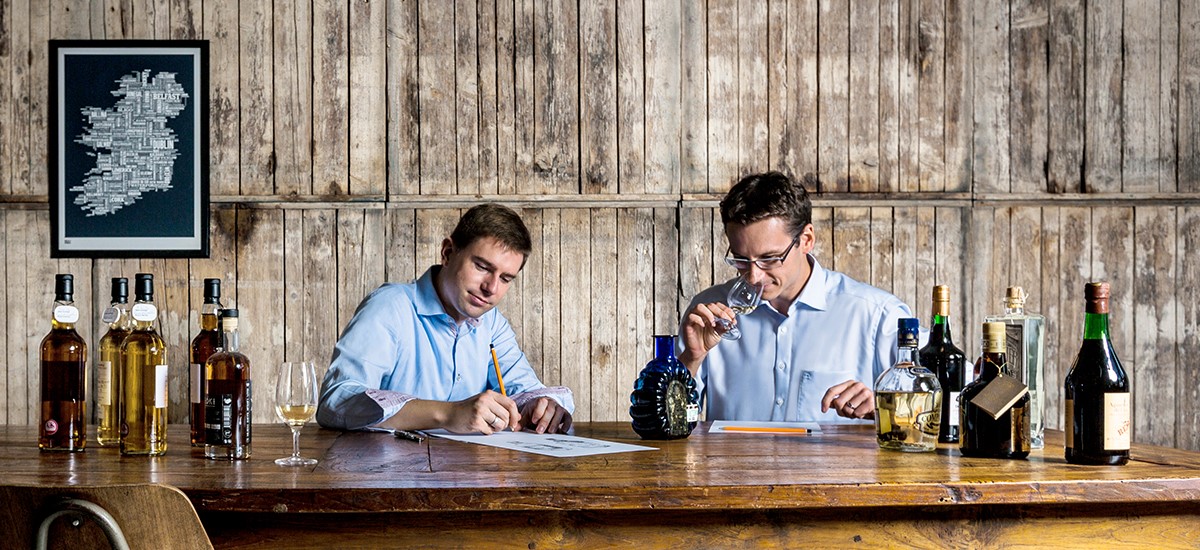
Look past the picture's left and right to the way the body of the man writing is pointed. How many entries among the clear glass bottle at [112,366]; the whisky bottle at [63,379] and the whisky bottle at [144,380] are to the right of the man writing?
3

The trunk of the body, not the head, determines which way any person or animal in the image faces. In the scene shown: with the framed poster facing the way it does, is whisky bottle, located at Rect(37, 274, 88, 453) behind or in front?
in front

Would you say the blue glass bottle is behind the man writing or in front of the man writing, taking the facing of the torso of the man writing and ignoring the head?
in front

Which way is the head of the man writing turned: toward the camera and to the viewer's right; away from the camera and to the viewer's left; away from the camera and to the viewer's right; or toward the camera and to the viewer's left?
toward the camera and to the viewer's right

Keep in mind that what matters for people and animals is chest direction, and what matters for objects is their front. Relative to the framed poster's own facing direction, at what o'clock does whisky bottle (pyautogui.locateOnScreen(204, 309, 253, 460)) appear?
The whisky bottle is roughly at 12 o'clock from the framed poster.

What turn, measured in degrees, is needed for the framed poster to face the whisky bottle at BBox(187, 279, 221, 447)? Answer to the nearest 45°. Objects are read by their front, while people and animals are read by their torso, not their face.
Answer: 0° — it already faces it

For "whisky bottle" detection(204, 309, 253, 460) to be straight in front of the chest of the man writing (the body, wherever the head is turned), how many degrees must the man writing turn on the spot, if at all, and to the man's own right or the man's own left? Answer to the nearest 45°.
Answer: approximately 90° to the man's own right

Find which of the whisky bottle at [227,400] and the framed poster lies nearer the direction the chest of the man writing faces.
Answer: the whisky bottle

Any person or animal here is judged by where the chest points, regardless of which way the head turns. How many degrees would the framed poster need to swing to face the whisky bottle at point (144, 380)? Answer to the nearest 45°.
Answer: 0° — it already faces it

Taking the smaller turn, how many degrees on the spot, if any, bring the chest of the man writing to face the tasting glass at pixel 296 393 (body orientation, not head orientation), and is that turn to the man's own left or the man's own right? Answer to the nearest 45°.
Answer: approximately 45° to the man's own right

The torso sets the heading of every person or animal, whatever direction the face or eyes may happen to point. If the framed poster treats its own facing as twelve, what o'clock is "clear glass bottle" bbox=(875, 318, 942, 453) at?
The clear glass bottle is roughly at 11 o'clock from the framed poster.

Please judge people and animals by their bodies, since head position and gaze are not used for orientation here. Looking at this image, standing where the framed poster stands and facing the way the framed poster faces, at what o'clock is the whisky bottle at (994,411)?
The whisky bottle is roughly at 11 o'clock from the framed poster.

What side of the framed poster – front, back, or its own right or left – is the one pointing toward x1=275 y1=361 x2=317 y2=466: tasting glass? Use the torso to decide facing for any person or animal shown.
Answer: front

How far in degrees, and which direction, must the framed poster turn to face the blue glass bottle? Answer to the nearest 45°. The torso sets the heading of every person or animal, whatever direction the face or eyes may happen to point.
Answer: approximately 45° to its left

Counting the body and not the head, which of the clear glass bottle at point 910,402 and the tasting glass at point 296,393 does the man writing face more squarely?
the clear glass bottle

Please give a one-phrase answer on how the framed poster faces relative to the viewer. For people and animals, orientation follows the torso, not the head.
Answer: facing the viewer

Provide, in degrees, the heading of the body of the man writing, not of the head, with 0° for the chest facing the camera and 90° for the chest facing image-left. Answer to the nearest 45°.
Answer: approximately 315°
